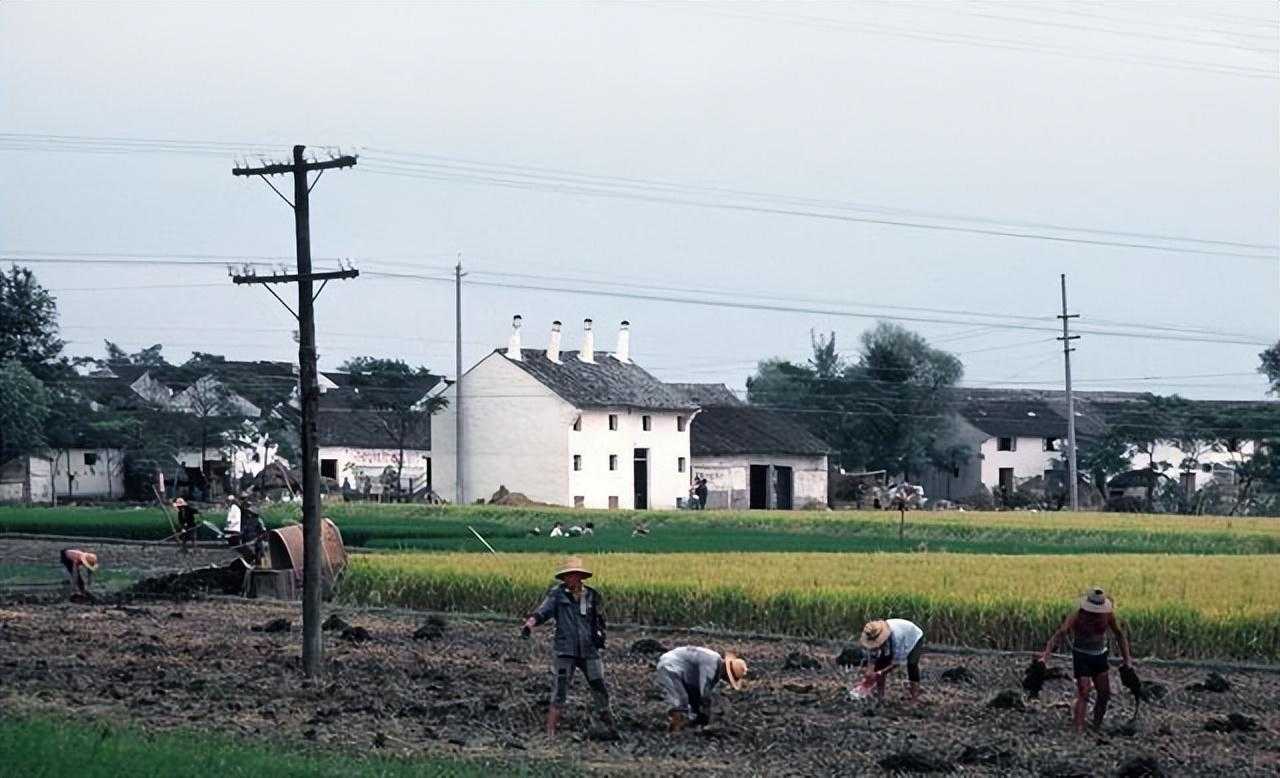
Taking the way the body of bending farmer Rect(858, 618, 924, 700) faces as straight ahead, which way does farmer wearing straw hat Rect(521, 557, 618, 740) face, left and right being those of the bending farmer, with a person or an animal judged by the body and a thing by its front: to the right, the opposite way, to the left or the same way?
to the left

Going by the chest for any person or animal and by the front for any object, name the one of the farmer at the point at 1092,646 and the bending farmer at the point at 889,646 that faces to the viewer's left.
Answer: the bending farmer

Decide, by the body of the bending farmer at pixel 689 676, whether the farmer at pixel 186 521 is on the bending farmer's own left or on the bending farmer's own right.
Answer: on the bending farmer's own left

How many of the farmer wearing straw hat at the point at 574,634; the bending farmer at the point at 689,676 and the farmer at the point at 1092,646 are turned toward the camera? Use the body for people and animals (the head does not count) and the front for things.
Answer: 2

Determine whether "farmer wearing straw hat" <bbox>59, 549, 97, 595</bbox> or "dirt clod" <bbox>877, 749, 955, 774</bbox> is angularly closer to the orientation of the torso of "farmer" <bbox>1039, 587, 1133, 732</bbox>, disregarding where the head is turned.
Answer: the dirt clod

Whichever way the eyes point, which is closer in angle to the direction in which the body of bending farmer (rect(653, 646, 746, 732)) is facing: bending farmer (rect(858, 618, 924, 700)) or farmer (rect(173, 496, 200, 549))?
the bending farmer

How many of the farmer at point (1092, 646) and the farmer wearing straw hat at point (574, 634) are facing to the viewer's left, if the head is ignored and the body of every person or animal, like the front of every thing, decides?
0

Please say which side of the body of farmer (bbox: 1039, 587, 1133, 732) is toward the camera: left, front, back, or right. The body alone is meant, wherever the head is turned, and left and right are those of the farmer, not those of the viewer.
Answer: front

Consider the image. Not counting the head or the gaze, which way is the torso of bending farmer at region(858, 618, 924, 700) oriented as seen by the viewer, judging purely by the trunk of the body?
to the viewer's left

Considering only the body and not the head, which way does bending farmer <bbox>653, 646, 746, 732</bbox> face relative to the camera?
to the viewer's right

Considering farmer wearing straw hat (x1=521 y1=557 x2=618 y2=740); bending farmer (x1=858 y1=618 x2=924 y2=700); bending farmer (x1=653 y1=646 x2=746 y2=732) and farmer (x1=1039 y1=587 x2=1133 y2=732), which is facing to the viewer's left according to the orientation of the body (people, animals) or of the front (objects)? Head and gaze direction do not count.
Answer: bending farmer (x1=858 y1=618 x2=924 y2=700)

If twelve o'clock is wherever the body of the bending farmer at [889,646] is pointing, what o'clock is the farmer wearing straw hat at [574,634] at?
The farmer wearing straw hat is roughly at 11 o'clock from the bending farmer.

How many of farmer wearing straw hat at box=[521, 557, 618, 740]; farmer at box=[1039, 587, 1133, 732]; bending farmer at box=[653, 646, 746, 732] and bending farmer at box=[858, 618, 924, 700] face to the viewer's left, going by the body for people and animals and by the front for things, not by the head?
1

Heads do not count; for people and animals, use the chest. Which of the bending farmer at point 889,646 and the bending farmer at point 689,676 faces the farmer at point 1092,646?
the bending farmer at point 689,676

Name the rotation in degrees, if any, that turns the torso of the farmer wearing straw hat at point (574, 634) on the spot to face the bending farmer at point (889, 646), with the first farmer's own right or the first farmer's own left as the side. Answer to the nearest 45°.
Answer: approximately 90° to the first farmer's own left

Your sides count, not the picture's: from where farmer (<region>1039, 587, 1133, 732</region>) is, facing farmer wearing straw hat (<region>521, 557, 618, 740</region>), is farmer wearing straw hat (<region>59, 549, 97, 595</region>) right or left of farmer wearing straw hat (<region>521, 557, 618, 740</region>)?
right
